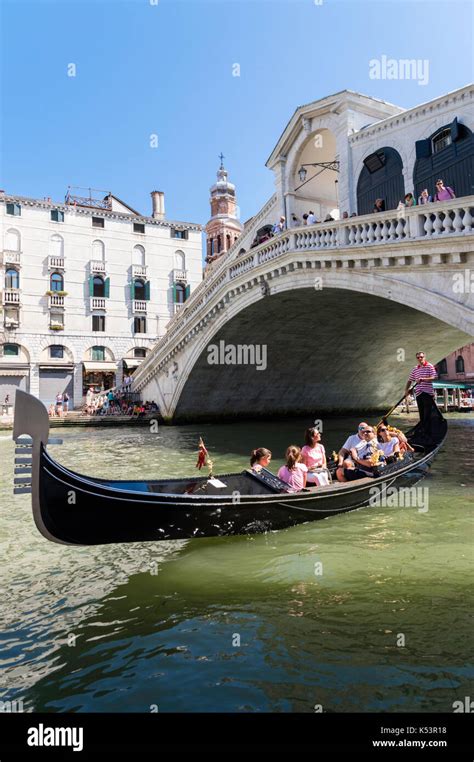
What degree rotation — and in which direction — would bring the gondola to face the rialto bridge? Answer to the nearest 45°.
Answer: approximately 135° to its right

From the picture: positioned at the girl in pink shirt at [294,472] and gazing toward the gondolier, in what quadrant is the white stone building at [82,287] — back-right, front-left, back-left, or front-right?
front-left

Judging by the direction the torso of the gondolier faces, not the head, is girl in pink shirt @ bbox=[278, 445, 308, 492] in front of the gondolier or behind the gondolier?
in front

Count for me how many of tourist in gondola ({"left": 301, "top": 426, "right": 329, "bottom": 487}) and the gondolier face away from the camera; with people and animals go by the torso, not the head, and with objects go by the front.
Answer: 0

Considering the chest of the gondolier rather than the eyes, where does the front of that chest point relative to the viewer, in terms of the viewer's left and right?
facing the viewer and to the left of the viewer

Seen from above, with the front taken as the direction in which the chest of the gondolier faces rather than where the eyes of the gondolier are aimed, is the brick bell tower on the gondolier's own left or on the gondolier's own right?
on the gondolier's own right

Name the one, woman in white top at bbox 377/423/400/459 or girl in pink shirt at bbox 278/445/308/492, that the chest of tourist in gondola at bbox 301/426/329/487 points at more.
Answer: the woman in white top

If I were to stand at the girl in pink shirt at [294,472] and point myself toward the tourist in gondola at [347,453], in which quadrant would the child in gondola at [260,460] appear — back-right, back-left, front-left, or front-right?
back-left

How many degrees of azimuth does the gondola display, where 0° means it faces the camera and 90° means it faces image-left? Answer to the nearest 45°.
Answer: approximately 45°

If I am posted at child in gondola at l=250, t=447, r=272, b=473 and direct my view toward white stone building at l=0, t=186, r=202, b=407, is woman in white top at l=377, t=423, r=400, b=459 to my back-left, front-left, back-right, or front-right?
front-right

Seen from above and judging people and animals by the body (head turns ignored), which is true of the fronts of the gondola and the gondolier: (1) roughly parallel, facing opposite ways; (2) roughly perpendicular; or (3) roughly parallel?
roughly parallel
